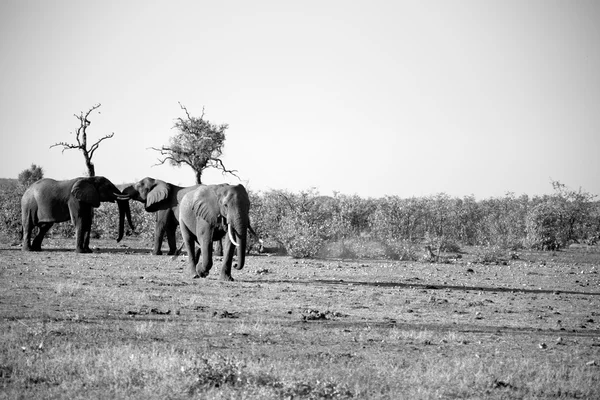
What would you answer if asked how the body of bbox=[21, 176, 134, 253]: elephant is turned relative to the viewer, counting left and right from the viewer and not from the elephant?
facing to the right of the viewer

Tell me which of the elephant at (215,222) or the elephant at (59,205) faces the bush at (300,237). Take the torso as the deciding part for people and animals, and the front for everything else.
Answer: the elephant at (59,205)

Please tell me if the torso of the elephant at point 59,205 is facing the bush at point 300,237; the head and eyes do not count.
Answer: yes

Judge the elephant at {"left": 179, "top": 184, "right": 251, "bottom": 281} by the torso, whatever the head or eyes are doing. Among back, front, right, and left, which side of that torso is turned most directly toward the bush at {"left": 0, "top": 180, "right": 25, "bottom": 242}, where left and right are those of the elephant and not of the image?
back

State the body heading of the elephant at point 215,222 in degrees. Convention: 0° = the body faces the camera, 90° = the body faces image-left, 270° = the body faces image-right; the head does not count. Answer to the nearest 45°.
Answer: approximately 315°

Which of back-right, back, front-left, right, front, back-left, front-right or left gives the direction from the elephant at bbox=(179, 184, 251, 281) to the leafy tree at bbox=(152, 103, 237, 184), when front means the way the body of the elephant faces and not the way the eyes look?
back-left

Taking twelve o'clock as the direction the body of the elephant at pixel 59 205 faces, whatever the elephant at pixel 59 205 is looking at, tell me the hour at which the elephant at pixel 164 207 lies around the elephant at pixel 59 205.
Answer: the elephant at pixel 164 207 is roughly at 1 o'clock from the elephant at pixel 59 205.

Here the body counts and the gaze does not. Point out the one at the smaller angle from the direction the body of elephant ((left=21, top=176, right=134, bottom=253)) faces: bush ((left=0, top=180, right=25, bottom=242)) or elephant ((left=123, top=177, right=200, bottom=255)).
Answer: the elephant
